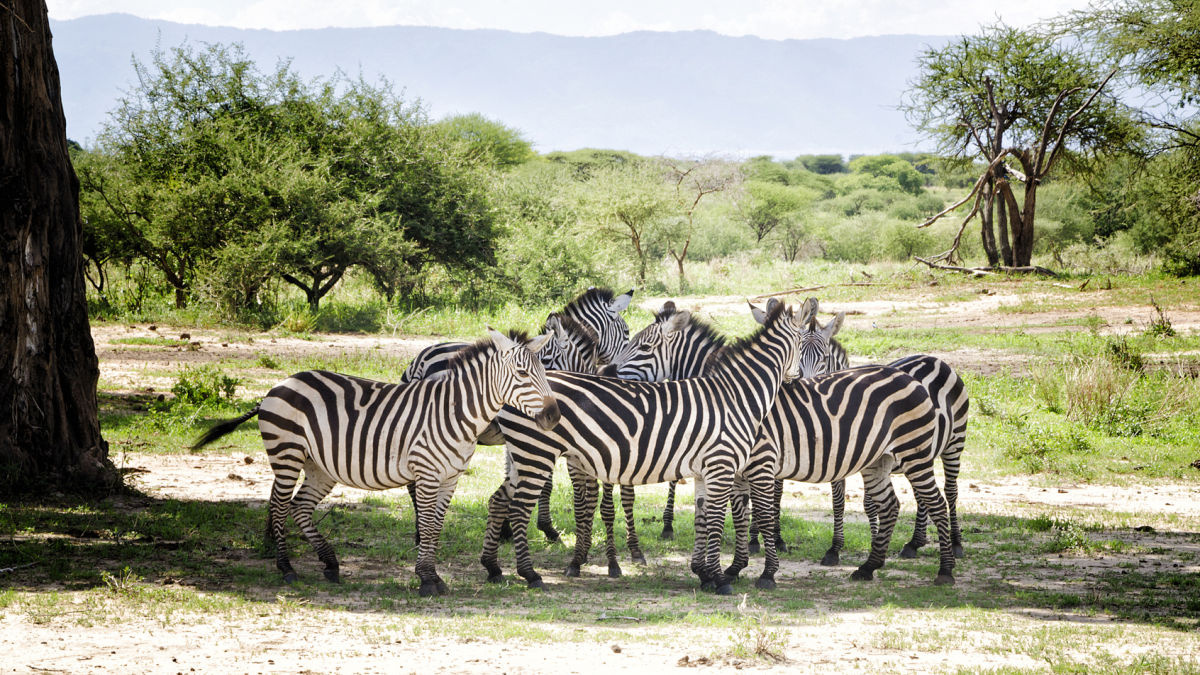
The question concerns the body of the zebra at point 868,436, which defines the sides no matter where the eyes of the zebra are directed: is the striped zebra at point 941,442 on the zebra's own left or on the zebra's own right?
on the zebra's own right

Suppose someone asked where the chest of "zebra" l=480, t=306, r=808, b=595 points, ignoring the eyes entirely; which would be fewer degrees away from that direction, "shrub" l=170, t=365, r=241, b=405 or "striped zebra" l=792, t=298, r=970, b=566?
the striped zebra

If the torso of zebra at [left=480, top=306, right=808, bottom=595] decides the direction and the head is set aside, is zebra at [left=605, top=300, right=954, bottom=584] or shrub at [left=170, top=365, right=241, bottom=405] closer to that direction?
the zebra

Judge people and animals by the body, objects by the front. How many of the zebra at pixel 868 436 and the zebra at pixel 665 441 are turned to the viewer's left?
1

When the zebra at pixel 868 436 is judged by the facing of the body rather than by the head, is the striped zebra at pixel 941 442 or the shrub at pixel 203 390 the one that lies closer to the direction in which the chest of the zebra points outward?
the shrub

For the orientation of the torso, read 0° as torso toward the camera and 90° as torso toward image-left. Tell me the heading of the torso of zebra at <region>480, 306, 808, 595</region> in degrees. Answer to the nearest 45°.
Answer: approximately 270°

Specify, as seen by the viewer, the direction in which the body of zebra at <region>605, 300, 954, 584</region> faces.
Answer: to the viewer's left

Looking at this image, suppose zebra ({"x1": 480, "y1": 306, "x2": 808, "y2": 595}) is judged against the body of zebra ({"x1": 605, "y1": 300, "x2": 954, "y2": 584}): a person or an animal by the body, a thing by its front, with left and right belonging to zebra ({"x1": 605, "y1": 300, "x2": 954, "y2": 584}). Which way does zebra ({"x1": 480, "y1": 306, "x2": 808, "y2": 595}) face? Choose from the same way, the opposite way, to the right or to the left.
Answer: the opposite way

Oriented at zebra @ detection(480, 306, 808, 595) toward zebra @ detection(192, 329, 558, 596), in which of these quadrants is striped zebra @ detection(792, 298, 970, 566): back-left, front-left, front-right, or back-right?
back-right
